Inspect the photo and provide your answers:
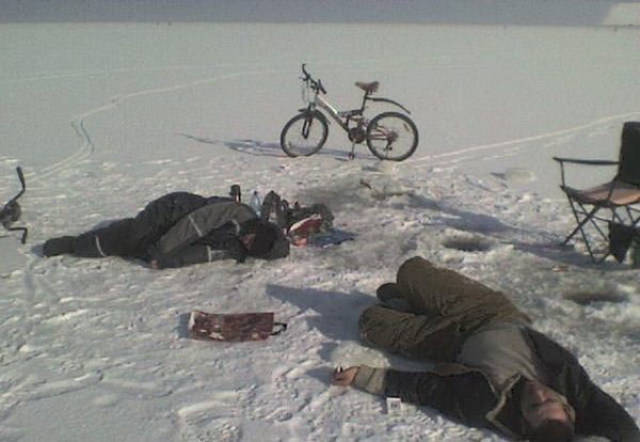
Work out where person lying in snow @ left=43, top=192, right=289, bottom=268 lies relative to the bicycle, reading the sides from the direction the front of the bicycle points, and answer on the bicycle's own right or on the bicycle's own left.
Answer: on the bicycle's own left

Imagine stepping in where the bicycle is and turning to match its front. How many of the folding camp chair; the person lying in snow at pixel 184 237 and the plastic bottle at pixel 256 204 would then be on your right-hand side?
0

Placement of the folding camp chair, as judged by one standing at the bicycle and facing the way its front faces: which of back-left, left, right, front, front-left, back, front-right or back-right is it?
back-left

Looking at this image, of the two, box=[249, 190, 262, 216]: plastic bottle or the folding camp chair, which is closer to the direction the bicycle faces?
the plastic bottle

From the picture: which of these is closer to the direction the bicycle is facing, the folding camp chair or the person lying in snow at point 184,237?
the person lying in snow

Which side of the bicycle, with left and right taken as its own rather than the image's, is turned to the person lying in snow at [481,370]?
left

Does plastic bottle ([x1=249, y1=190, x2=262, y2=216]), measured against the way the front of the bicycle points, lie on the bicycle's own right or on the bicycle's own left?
on the bicycle's own left

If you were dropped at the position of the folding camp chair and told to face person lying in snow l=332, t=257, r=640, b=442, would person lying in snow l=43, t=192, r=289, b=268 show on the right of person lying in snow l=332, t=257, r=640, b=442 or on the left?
right

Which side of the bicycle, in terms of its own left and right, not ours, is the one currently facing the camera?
left
